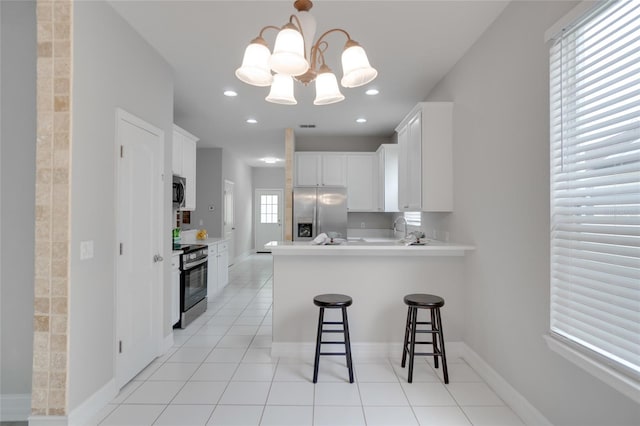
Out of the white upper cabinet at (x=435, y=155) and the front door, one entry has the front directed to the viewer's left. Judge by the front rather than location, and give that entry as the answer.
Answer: the white upper cabinet

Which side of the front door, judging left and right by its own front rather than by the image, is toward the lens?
front

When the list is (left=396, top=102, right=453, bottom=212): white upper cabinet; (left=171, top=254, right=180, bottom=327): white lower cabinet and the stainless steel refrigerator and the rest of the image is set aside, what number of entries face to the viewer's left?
1

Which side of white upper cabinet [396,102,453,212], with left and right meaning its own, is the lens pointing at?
left

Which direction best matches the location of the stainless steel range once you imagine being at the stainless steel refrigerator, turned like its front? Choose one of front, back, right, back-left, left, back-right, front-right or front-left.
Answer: front-right

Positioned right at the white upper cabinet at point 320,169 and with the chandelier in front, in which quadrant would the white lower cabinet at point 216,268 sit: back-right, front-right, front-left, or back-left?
front-right

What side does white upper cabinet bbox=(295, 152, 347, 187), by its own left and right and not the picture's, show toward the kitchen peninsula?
front

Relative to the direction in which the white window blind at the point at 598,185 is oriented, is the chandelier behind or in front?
in front

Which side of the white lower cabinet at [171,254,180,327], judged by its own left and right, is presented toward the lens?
right

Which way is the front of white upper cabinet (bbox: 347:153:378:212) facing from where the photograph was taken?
facing the viewer

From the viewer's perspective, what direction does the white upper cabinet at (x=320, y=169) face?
toward the camera

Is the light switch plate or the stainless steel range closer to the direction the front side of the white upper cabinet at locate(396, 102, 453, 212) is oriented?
the stainless steel range

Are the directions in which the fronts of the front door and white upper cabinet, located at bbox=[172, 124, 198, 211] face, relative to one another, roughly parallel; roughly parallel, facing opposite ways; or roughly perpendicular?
roughly perpendicular

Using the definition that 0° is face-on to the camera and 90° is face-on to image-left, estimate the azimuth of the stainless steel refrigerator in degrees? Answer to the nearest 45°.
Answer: approximately 0°

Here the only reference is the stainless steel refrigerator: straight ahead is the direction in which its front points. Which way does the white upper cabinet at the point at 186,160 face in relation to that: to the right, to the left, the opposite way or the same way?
to the left

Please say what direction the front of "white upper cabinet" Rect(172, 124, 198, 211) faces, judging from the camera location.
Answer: facing to the right of the viewer
